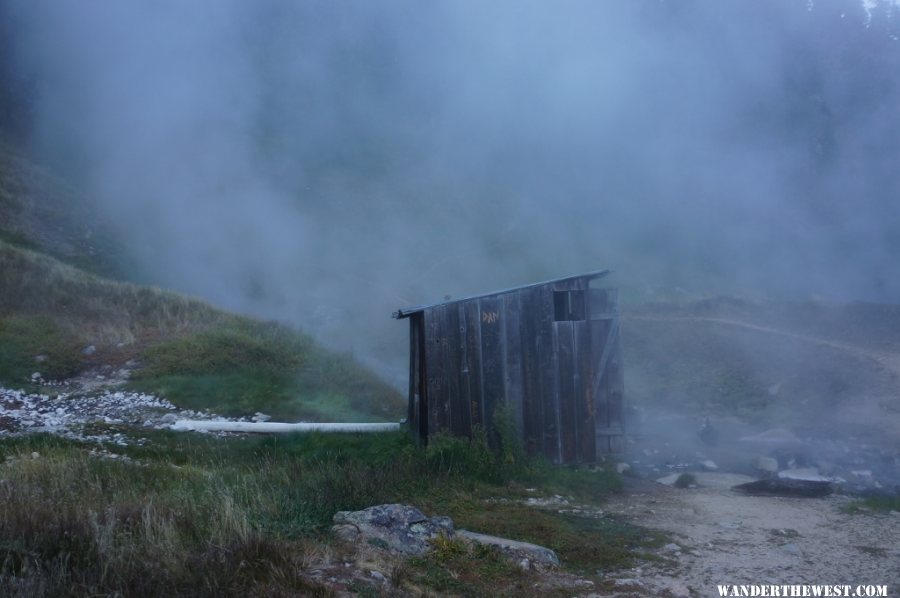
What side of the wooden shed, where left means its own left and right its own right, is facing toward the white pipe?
back

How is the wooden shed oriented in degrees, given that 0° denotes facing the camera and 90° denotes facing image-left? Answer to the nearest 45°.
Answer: approximately 270°

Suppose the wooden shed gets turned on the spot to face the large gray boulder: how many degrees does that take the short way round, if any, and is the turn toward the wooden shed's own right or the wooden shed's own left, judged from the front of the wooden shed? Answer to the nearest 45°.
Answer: approximately 90° to the wooden shed's own right

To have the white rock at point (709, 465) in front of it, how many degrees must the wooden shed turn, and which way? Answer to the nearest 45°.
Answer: approximately 45° to its left

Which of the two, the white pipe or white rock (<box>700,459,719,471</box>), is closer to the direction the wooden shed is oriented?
the white rock

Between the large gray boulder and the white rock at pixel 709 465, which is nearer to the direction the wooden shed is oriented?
the white rock
